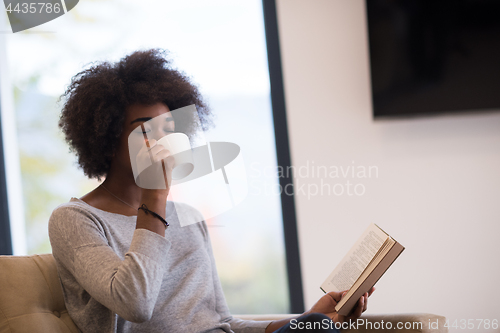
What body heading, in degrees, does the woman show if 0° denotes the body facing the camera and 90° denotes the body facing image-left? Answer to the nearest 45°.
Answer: approximately 315°

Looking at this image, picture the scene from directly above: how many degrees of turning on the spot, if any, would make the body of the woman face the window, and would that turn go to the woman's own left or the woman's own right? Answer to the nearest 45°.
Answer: approximately 135° to the woman's own left
